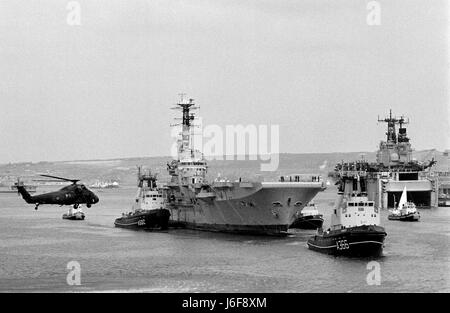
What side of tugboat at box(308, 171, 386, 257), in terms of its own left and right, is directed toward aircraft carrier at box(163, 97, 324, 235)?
back

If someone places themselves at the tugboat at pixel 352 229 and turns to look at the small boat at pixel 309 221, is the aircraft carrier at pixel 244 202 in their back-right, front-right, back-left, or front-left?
front-left

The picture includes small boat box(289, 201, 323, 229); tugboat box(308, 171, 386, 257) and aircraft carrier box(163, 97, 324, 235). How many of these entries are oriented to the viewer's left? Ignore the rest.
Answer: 0

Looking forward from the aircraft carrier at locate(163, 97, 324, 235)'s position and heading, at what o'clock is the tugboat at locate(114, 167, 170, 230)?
The tugboat is roughly at 6 o'clock from the aircraft carrier.

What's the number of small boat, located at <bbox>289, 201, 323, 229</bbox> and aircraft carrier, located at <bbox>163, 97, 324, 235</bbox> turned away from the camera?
0

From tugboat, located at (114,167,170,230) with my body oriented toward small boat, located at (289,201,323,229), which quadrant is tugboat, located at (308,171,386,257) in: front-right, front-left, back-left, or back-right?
front-right

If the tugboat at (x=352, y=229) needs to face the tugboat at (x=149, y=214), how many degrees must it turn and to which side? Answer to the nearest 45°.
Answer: approximately 180°

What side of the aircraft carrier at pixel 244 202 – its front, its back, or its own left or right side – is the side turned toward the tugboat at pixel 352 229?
front

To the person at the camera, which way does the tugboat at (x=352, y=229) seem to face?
facing the viewer and to the right of the viewer

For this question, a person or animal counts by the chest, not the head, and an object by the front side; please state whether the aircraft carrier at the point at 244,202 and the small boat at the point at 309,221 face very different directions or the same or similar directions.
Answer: same or similar directions

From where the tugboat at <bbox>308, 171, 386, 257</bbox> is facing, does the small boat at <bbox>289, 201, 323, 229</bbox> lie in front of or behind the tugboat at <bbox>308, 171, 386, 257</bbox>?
behind

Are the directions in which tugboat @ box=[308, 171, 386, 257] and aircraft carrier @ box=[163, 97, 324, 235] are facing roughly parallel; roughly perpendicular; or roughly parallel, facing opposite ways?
roughly parallel

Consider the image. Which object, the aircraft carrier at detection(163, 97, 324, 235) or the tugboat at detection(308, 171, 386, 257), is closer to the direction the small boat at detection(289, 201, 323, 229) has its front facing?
the tugboat
